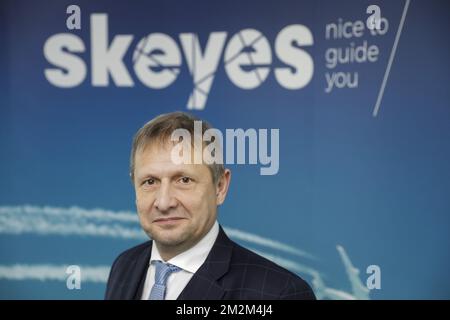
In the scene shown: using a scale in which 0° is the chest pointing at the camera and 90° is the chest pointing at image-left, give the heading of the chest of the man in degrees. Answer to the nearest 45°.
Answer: approximately 45°
